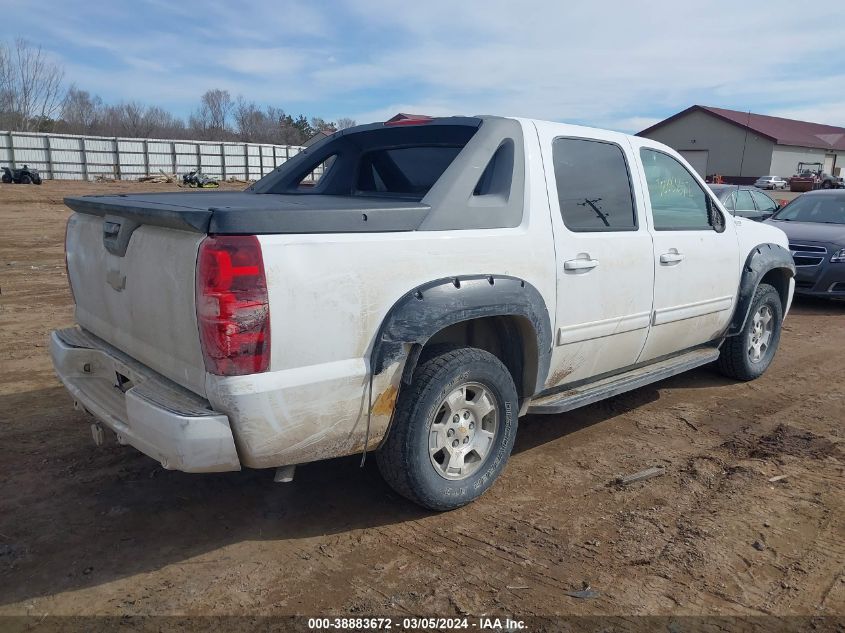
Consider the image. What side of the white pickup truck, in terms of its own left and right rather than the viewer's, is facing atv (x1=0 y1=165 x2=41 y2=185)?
left

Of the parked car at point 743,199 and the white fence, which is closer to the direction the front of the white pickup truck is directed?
the parked car

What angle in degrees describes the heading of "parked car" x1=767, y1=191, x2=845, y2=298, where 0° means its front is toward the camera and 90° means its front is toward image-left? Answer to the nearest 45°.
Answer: approximately 45°

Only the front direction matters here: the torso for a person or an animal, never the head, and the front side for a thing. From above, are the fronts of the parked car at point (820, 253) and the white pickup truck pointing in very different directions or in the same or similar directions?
very different directions

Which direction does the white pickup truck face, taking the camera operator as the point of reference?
facing away from the viewer and to the right of the viewer

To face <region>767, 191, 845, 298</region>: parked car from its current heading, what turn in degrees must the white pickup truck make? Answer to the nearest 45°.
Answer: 0° — it already faces it

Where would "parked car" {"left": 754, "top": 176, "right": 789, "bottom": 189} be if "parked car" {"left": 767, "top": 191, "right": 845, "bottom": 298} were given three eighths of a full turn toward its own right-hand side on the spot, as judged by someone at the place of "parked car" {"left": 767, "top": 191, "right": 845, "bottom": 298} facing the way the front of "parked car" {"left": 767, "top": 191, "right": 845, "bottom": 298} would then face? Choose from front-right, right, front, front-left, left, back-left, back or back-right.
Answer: front

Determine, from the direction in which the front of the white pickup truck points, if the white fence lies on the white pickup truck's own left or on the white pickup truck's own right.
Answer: on the white pickup truck's own left

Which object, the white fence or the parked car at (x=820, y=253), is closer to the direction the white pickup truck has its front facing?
the parked car

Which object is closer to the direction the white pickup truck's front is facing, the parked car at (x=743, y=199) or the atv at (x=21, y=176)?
the parked car
